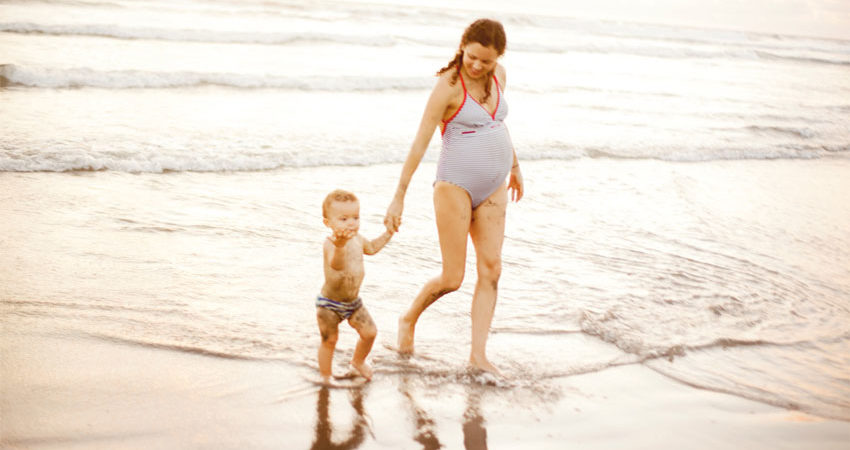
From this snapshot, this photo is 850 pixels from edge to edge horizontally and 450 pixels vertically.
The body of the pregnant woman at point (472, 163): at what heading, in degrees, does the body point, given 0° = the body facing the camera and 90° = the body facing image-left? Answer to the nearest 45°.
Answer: approximately 315°
